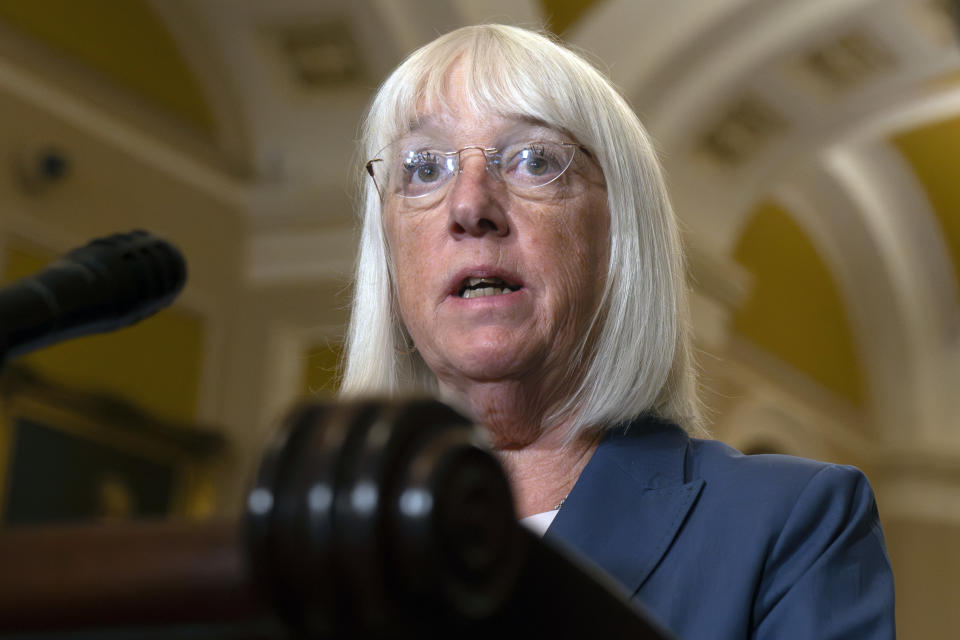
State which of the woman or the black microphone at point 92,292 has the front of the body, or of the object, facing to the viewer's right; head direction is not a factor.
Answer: the black microphone

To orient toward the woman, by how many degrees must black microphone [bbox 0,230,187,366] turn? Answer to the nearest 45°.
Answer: approximately 45° to its left

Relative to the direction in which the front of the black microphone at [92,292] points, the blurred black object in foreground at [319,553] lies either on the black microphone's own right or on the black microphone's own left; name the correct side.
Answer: on the black microphone's own right

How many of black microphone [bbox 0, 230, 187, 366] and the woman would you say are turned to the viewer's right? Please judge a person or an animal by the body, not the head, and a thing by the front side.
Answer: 1

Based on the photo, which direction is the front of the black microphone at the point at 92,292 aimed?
to the viewer's right

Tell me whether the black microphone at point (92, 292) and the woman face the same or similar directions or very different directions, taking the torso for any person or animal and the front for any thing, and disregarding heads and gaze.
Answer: very different directions
